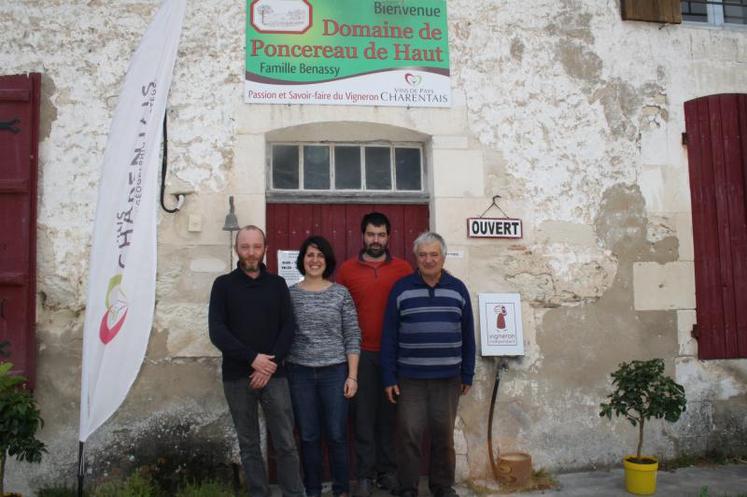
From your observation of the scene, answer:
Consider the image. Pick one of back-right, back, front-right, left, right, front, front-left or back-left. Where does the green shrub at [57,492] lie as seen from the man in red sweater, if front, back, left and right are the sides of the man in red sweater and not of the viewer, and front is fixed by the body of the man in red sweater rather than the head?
right

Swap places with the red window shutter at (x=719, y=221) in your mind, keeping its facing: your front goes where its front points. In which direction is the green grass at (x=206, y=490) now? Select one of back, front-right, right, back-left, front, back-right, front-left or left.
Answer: front-right

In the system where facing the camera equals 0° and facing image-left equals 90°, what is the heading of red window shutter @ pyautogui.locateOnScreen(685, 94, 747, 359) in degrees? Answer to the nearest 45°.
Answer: approximately 0°

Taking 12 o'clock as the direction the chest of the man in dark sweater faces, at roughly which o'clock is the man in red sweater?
The man in red sweater is roughly at 8 o'clock from the man in dark sweater.

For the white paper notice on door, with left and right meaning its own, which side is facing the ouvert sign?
left

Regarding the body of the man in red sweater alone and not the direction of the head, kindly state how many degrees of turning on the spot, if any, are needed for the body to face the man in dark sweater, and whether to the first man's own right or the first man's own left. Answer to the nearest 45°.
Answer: approximately 45° to the first man's own right

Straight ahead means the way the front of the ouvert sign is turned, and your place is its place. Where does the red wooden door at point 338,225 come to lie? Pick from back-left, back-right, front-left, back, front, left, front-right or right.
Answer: right
